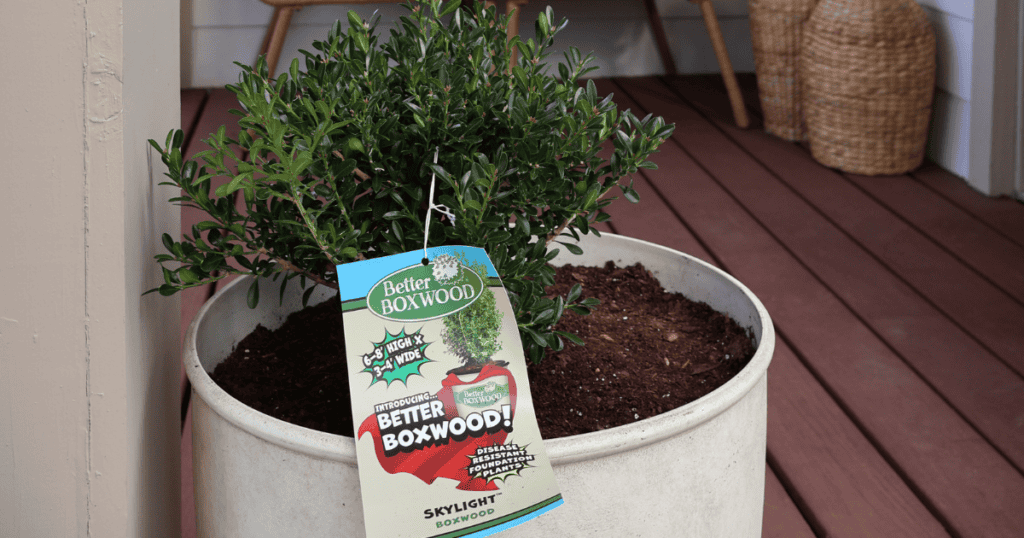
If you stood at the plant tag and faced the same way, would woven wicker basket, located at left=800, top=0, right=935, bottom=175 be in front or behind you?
behind

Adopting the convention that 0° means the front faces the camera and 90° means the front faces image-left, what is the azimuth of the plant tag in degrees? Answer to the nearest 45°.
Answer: approximately 0°

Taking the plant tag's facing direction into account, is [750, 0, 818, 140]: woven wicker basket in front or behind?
behind

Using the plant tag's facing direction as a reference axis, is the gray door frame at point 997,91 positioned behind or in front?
behind
